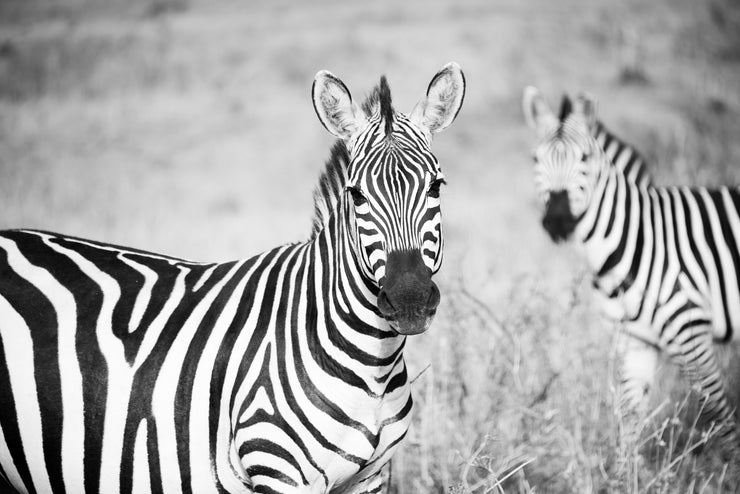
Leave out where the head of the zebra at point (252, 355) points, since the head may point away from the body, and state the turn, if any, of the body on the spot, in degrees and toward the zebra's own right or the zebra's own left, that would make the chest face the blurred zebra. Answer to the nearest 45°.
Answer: approximately 90° to the zebra's own left

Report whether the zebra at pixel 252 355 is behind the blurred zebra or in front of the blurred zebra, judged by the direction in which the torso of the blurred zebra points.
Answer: in front

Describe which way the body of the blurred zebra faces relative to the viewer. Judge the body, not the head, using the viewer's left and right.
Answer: facing the viewer and to the left of the viewer

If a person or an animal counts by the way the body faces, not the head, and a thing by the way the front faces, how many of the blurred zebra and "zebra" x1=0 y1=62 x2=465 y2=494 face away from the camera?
0

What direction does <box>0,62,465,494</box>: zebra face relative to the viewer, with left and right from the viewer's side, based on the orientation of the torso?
facing the viewer and to the right of the viewer
